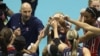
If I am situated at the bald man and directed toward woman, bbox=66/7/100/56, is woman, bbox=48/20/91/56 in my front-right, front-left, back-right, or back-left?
front-right

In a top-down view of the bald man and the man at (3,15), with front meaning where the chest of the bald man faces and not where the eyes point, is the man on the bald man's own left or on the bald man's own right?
on the bald man's own right

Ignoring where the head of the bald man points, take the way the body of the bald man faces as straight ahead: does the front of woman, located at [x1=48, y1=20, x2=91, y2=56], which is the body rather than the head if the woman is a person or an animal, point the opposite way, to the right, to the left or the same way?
the opposite way

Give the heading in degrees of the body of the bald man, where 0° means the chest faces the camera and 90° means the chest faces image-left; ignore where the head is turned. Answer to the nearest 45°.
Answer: approximately 0°

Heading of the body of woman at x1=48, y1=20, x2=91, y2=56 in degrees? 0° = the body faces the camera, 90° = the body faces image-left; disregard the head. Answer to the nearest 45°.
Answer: approximately 180°

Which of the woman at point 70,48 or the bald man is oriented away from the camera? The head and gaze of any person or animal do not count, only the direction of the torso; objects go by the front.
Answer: the woman

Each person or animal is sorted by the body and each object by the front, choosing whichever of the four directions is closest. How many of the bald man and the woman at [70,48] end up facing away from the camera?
1
